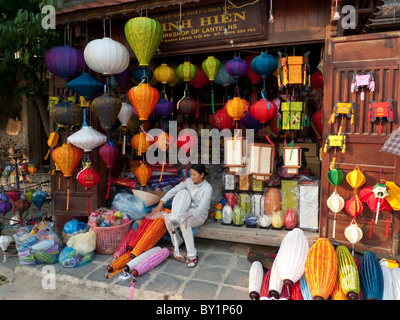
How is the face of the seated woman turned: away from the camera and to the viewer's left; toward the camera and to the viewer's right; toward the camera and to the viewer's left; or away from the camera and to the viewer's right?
toward the camera and to the viewer's left

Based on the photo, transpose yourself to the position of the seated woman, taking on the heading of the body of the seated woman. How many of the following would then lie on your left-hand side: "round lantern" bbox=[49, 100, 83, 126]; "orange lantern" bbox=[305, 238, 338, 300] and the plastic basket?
1

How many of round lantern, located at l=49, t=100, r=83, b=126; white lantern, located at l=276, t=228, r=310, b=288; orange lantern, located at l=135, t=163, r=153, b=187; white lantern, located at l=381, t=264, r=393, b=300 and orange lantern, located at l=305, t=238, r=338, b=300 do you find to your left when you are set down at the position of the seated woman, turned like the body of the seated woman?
3

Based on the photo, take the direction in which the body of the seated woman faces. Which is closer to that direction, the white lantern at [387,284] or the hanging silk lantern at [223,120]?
the white lantern

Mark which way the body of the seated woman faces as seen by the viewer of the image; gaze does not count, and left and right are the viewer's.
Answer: facing the viewer and to the left of the viewer

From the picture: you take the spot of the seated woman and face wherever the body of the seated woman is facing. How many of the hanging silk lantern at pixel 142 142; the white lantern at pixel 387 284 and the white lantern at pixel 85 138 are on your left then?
1

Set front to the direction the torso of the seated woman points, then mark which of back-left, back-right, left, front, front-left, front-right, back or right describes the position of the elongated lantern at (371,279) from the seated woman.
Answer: left

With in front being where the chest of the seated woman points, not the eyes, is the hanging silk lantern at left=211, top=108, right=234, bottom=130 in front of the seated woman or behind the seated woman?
behind

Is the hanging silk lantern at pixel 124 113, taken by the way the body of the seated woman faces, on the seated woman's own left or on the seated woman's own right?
on the seated woman's own right
